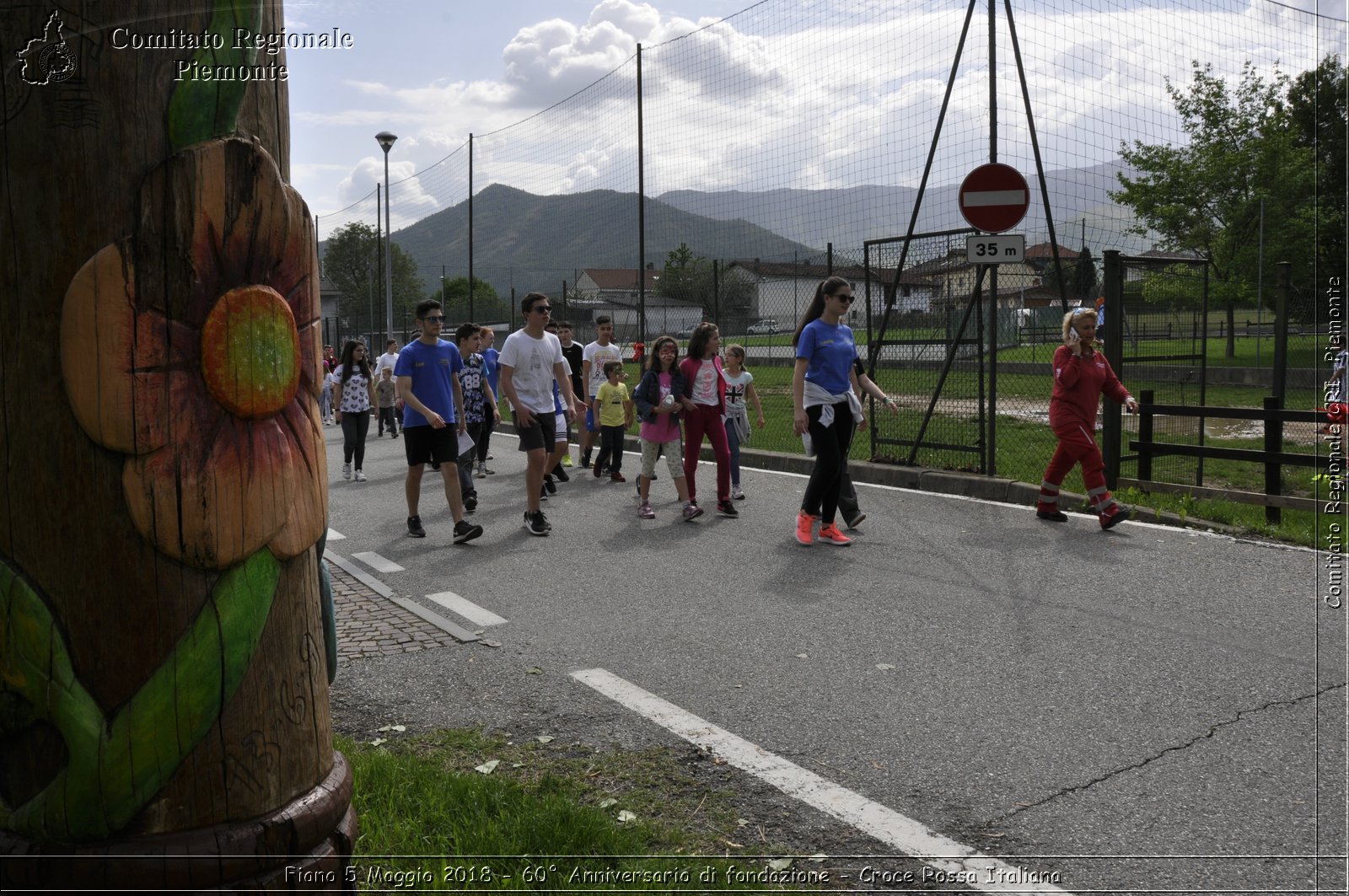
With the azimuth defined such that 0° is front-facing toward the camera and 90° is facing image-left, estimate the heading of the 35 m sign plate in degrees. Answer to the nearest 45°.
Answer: approximately 0°

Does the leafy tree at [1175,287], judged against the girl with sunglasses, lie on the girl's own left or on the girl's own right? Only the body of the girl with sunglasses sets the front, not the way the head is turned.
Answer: on the girl's own left

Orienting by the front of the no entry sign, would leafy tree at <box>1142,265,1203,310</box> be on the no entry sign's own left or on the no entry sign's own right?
on the no entry sign's own left

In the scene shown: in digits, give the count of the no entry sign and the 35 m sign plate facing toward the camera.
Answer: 2
